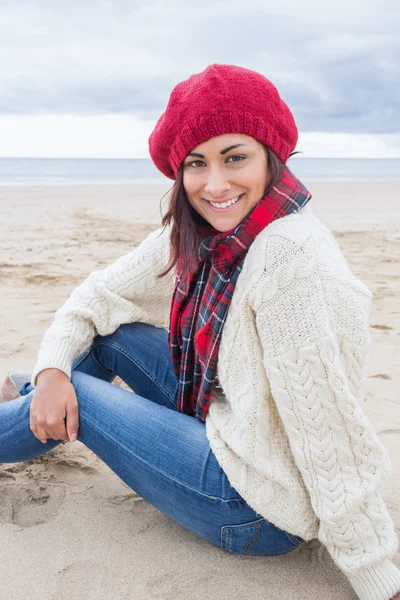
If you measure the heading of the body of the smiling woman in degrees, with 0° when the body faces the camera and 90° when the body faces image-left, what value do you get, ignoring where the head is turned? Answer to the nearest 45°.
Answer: approximately 45°
